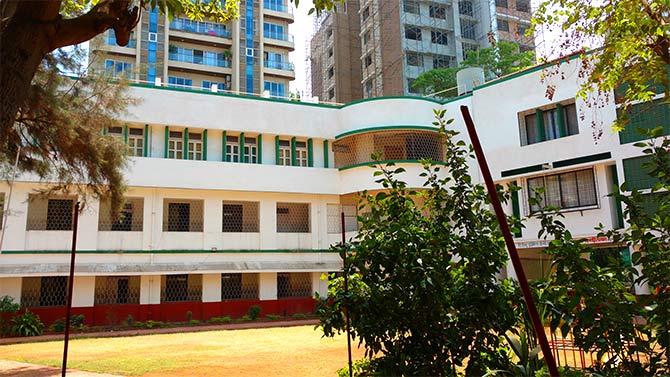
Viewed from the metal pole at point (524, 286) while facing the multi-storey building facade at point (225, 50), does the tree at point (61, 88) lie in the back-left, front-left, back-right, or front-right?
front-left

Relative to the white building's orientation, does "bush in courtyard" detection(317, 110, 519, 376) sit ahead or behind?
ahead

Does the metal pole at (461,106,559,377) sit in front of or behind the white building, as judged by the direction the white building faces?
in front

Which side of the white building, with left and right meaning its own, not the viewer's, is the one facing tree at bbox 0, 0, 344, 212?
front

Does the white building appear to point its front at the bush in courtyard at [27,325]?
no

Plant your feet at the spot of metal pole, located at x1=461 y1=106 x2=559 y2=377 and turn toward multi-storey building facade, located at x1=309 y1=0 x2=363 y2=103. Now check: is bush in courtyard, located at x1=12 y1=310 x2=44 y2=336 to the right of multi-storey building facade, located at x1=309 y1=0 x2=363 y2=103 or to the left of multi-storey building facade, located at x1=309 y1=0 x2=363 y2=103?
left

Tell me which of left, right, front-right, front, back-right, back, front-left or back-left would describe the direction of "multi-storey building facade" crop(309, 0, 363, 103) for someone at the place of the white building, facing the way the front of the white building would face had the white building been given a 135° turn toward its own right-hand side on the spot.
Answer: front-right

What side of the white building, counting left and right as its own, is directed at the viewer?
front

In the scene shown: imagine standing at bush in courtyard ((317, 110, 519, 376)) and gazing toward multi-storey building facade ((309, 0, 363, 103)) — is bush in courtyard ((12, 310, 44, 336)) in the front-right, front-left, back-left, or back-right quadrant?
front-left
